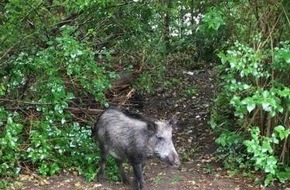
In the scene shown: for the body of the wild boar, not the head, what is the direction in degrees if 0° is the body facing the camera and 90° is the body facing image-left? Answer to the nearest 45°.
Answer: approximately 315°

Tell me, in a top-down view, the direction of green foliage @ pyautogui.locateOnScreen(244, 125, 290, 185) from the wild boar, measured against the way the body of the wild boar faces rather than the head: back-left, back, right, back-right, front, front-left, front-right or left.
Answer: front-left

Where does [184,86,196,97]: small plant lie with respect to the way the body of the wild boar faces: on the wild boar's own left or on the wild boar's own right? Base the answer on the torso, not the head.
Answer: on the wild boar's own left

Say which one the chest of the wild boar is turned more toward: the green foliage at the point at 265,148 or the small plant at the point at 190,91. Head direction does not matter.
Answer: the green foliage
